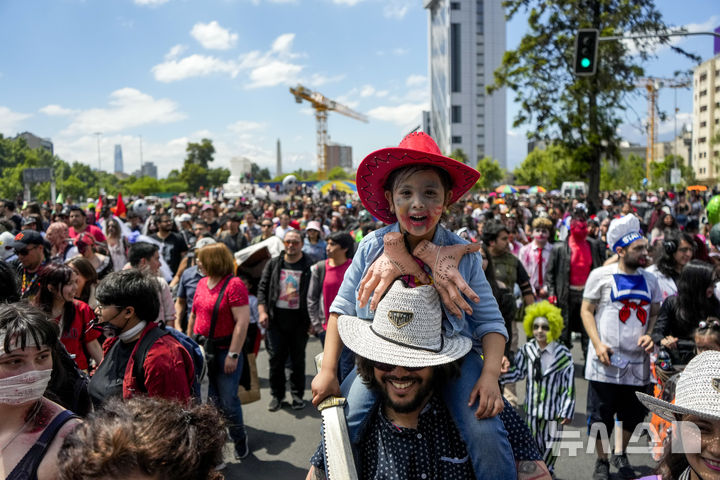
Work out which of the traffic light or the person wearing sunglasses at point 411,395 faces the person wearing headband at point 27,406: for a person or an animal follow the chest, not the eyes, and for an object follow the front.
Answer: the traffic light

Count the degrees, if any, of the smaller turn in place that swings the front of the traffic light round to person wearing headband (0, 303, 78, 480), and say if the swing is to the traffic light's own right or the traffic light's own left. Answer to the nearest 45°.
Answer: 0° — it already faces them

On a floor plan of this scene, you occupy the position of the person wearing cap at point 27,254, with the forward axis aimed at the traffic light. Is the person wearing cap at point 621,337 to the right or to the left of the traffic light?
right

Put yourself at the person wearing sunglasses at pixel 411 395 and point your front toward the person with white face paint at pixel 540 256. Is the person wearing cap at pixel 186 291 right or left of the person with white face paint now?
left

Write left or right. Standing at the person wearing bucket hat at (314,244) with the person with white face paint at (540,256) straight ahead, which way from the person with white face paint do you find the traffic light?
left

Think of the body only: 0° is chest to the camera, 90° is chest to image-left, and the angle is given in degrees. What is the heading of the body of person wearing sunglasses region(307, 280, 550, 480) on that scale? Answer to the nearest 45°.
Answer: approximately 0°

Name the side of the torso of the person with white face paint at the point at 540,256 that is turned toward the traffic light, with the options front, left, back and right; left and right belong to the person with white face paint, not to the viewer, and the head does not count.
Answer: back
